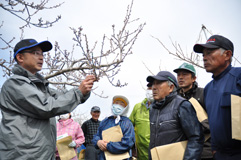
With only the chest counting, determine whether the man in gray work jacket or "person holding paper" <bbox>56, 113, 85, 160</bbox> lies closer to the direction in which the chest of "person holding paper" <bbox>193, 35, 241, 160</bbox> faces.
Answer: the man in gray work jacket

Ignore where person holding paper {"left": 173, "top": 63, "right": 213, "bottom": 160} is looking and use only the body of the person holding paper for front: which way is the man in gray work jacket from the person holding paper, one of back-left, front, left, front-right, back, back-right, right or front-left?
front

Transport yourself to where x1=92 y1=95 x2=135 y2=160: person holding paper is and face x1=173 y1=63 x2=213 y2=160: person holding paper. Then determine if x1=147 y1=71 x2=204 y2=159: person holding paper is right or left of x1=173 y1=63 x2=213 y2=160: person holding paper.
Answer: right

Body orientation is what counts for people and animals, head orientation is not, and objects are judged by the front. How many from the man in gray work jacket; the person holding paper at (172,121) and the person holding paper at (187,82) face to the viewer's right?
1

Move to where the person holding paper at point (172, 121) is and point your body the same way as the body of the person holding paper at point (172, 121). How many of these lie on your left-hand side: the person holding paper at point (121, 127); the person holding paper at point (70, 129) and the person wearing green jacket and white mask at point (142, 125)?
0

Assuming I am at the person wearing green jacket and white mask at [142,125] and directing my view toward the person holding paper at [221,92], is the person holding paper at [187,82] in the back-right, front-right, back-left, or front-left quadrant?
front-left

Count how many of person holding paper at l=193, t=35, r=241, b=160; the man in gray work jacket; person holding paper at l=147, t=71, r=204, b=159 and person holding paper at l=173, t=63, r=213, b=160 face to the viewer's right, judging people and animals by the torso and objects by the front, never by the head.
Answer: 1

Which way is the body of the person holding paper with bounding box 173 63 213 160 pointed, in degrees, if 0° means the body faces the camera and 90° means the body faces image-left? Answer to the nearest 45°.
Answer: approximately 45°

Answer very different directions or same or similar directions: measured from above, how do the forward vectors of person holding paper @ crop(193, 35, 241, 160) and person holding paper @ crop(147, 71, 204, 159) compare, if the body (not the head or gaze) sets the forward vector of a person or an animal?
same or similar directions

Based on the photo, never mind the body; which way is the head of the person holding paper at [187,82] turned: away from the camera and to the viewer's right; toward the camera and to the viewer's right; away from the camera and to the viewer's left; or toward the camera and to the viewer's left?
toward the camera and to the viewer's left

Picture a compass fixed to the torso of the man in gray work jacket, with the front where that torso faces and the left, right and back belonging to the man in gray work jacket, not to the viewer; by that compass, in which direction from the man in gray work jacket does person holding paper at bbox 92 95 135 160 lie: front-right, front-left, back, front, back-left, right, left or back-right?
front-left

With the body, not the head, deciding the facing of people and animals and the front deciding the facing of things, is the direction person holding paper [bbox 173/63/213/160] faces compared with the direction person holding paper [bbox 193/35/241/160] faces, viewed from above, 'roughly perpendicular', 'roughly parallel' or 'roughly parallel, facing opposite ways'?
roughly parallel

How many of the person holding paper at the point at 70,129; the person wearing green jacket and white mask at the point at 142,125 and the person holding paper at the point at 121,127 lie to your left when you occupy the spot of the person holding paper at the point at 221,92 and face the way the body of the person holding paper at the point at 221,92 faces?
0

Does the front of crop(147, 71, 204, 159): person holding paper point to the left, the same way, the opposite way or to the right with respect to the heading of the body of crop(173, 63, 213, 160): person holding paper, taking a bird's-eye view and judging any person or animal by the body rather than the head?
the same way

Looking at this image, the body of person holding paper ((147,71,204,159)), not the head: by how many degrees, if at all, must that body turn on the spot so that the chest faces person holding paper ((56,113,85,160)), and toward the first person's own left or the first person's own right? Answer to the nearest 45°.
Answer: approximately 90° to the first person's own right

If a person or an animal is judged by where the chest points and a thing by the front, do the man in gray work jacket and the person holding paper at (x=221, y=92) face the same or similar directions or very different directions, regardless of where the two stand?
very different directions
